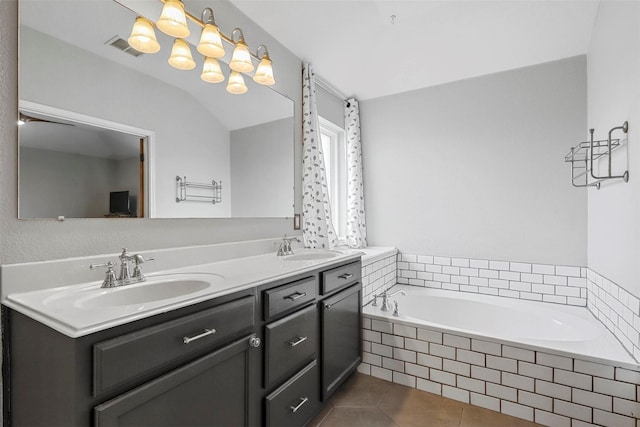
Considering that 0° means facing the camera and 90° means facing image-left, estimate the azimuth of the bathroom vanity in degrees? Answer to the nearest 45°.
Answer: approximately 315°

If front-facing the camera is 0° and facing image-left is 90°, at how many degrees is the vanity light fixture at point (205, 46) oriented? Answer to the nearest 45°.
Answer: approximately 315°

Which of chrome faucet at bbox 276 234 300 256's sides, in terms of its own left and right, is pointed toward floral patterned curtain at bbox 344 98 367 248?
left

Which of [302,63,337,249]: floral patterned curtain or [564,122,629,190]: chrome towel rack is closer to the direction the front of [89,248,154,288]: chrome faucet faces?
the chrome towel rack

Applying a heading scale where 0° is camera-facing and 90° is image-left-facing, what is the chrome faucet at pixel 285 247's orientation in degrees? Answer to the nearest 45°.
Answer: approximately 315°
